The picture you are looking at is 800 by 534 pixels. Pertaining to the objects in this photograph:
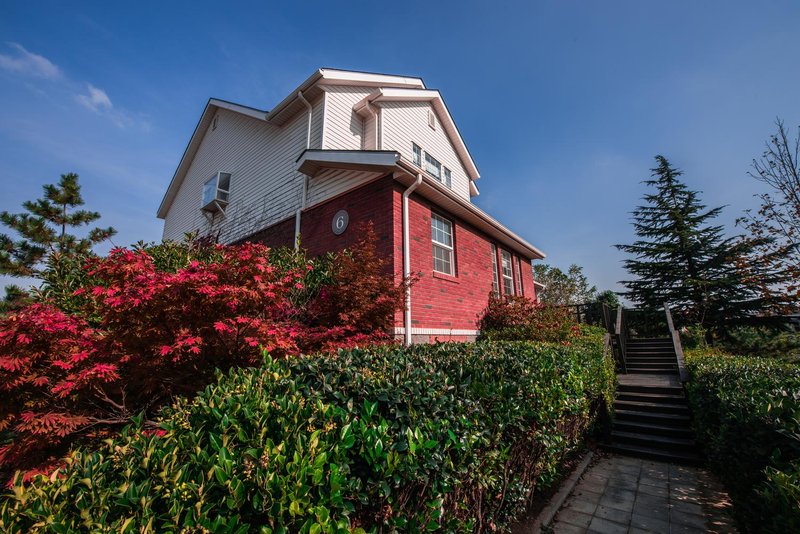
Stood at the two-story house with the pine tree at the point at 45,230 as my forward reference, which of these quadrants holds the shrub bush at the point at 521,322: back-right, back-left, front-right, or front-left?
back-right

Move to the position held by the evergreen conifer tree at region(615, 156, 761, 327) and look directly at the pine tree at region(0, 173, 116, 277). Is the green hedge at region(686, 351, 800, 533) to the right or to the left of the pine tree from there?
left
